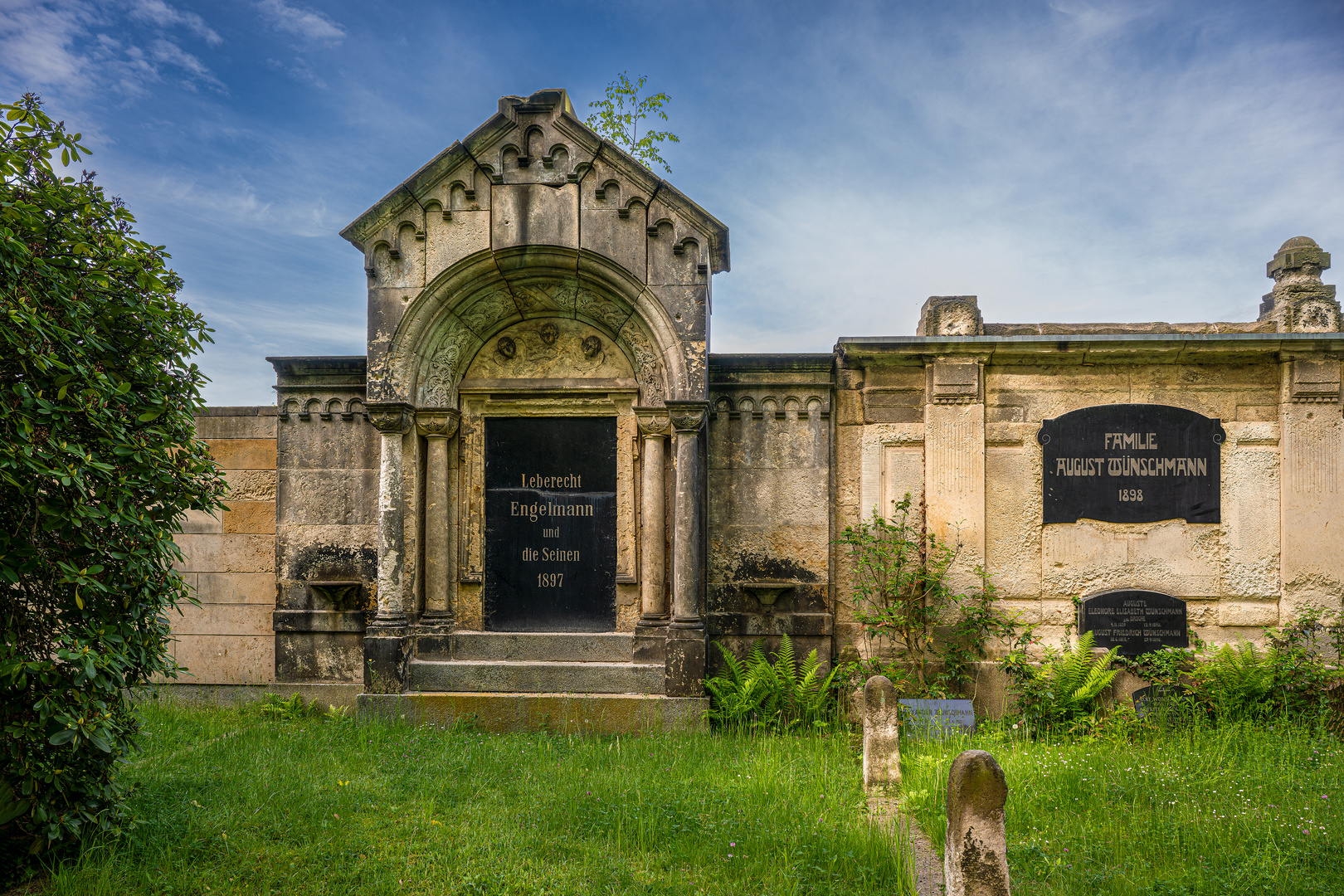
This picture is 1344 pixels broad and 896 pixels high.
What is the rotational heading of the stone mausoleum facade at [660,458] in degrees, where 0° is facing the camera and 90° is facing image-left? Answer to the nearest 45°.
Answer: approximately 0°

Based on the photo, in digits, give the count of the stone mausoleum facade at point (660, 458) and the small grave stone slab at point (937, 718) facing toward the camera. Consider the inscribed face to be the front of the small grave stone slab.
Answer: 2

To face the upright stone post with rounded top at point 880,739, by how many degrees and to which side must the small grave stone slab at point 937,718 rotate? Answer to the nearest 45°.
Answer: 0° — it already faces it

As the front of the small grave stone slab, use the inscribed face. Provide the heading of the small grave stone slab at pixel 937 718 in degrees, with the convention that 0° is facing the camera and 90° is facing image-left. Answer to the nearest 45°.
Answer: approximately 0°

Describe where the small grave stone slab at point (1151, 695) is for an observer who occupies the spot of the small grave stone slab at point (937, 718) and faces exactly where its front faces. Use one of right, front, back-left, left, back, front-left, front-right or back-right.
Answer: back-left

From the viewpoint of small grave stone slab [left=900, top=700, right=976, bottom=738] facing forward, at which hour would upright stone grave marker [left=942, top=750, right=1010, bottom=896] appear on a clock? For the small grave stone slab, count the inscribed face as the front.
The upright stone grave marker is roughly at 12 o'clock from the small grave stone slab.

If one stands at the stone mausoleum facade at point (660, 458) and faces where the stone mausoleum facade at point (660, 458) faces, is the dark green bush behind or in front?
in front
